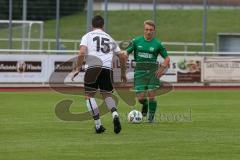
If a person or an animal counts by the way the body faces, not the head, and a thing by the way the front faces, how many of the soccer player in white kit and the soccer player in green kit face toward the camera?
1

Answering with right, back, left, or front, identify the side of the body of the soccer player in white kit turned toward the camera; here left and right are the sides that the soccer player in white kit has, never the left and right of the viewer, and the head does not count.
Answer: back

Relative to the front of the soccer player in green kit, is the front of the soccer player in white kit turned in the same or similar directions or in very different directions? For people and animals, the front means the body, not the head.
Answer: very different directions
